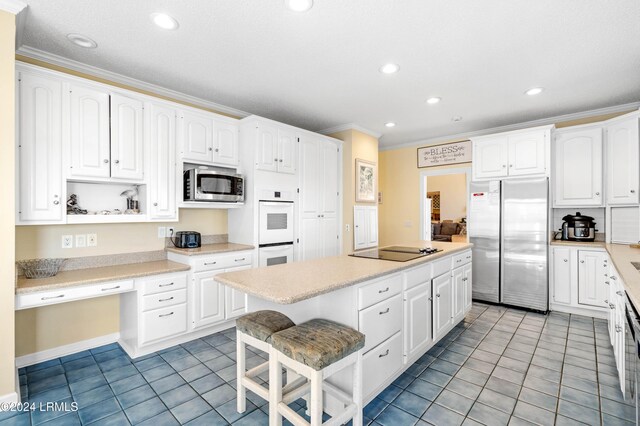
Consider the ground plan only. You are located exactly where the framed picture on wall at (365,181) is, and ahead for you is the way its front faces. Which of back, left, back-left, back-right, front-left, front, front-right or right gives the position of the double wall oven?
right

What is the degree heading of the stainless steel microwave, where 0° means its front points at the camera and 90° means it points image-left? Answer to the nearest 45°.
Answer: approximately 315°

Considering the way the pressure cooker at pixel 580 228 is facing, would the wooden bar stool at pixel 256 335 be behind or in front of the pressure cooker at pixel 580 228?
in front

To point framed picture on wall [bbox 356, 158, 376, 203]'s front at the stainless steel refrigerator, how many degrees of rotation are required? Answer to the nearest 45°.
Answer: approximately 45° to its left

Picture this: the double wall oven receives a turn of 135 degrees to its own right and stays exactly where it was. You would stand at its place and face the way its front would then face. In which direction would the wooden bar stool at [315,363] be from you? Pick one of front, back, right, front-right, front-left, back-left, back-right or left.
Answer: left

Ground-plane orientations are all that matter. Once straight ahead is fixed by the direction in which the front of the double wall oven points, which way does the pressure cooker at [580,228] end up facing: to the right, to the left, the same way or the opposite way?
to the right

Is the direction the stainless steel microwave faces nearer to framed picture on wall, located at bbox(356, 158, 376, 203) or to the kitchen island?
the kitchen island

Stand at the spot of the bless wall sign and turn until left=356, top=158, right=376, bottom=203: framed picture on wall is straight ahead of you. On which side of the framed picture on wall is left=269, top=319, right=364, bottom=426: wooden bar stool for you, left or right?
left

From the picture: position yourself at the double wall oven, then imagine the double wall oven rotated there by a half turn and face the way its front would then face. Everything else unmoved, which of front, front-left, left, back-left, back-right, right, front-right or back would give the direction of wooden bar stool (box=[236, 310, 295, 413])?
back-left

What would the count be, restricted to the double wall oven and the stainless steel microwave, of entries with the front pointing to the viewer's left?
0

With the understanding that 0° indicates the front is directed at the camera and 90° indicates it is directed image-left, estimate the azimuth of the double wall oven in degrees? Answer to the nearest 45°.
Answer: approximately 315°

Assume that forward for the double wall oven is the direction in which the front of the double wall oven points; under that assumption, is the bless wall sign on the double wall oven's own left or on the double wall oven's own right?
on the double wall oven's own left

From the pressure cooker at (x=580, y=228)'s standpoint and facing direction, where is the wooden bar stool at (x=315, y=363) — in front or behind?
in front
